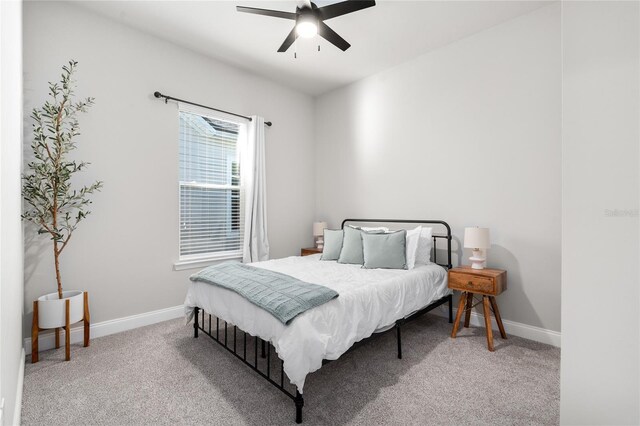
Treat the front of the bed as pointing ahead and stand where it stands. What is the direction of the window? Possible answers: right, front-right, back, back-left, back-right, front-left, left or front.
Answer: right

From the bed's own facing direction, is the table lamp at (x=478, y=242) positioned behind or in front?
behind

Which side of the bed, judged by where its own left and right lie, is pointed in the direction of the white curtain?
right

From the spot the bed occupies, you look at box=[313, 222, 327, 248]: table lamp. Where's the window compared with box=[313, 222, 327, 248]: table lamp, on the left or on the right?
left

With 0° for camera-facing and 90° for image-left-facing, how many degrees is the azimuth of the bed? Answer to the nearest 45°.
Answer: approximately 45°

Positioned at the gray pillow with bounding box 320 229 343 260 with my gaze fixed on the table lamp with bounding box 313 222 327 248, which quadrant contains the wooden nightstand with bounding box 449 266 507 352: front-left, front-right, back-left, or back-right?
back-right
